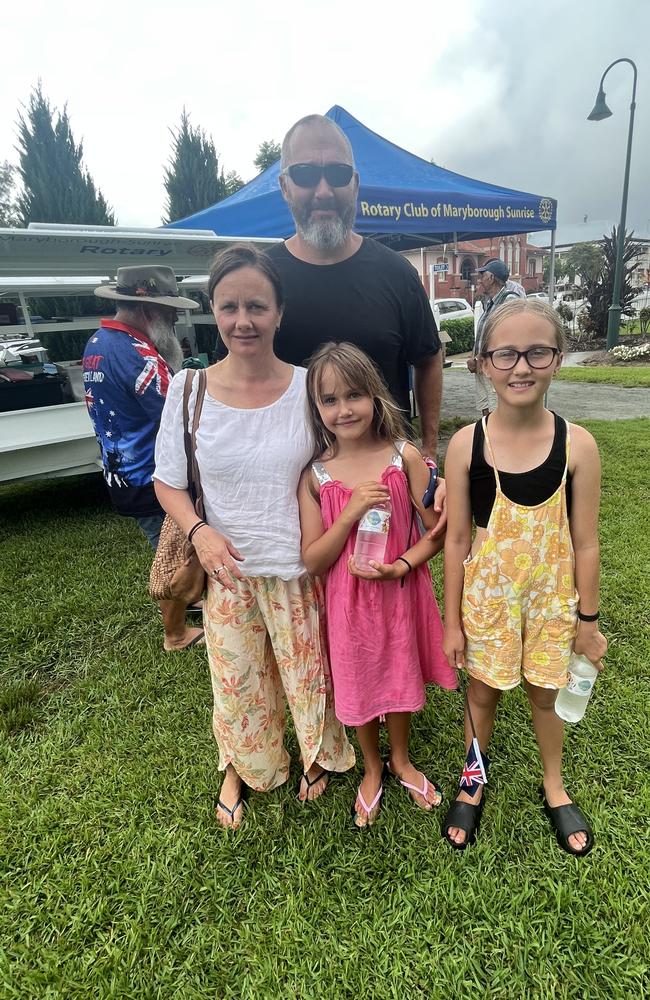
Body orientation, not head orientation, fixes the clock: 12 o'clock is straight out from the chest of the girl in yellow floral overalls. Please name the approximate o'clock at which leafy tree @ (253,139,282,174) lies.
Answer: The leafy tree is roughly at 5 o'clock from the girl in yellow floral overalls.

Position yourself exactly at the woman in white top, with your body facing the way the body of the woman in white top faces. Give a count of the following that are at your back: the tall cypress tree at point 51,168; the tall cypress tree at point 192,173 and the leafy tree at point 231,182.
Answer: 3

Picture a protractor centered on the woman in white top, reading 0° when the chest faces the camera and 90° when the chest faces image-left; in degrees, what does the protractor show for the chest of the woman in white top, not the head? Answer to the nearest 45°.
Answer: approximately 0°

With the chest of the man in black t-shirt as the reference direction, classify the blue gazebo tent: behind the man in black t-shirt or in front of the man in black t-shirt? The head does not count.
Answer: behind

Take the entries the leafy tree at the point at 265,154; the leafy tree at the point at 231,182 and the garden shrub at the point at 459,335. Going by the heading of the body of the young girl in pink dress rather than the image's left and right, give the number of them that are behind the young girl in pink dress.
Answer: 3

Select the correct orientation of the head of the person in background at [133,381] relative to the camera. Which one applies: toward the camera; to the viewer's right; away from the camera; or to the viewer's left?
to the viewer's right

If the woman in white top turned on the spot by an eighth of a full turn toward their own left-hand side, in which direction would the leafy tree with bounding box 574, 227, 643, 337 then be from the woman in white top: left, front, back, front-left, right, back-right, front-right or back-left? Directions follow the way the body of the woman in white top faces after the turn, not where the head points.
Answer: left

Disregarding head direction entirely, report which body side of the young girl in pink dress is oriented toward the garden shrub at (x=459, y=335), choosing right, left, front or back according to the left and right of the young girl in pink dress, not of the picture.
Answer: back

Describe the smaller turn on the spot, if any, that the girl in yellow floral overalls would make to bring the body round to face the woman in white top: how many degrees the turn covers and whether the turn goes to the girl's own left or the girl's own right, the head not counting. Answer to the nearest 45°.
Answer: approximately 90° to the girl's own right
